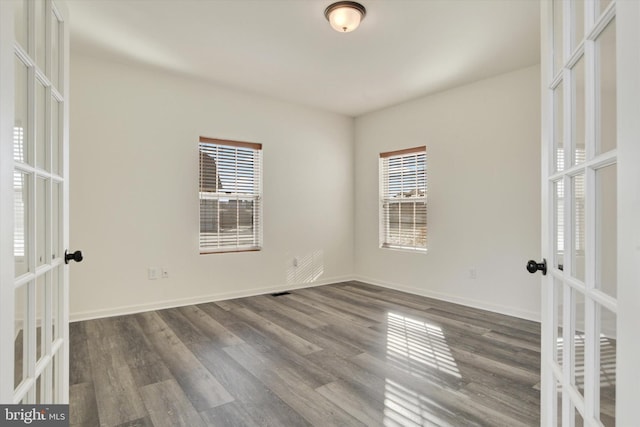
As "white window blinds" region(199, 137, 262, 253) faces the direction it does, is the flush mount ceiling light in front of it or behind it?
in front

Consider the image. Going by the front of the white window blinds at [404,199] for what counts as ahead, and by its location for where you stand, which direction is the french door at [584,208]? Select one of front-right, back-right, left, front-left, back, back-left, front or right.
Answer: front-left

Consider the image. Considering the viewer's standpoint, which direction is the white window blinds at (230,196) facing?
facing the viewer and to the right of the viewer

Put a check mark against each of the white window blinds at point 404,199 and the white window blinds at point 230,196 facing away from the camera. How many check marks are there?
0

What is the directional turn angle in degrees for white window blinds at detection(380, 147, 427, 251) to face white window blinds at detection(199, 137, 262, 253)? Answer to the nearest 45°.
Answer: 0° — it already faces it

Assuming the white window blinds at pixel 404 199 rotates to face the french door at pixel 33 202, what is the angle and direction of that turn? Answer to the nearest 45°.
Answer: approximately 45° to its left

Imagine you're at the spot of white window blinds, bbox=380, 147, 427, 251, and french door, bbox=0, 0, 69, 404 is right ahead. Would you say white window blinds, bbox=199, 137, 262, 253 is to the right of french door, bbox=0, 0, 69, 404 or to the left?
right

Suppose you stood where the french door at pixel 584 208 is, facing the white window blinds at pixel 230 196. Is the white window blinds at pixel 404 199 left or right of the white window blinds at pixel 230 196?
right

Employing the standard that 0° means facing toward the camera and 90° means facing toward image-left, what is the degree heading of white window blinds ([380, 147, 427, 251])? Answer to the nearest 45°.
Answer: approximately 45°

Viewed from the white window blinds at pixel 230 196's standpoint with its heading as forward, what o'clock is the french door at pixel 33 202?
The french door is roughly at 2 o'clock from the white window blinds.

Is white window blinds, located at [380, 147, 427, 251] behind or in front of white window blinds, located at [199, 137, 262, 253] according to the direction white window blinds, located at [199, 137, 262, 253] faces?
in front

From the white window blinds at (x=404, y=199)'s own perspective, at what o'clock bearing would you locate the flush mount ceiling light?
The flush mount ceiling light is roughly at 11 o'clock from the white window blinds.
